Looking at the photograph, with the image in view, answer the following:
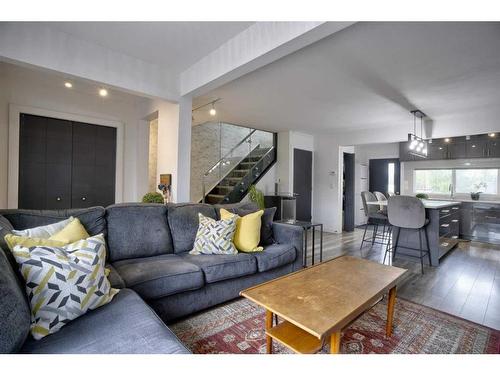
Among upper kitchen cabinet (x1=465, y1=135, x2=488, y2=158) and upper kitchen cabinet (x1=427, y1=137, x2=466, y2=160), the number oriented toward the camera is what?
2

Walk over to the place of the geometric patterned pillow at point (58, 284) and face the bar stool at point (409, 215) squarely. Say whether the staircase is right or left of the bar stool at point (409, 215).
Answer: left

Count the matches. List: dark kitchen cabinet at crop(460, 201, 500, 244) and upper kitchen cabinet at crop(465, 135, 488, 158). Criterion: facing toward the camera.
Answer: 2

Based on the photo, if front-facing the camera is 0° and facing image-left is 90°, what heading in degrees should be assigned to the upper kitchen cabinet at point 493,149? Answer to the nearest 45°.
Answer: approximately 0°

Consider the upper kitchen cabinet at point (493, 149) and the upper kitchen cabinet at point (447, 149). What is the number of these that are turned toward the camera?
2

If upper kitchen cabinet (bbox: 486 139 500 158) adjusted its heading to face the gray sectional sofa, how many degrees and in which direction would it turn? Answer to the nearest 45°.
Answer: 0° — it already faces it

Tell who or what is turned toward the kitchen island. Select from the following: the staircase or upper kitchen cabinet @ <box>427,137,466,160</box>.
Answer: the upper kitchen cabinet
